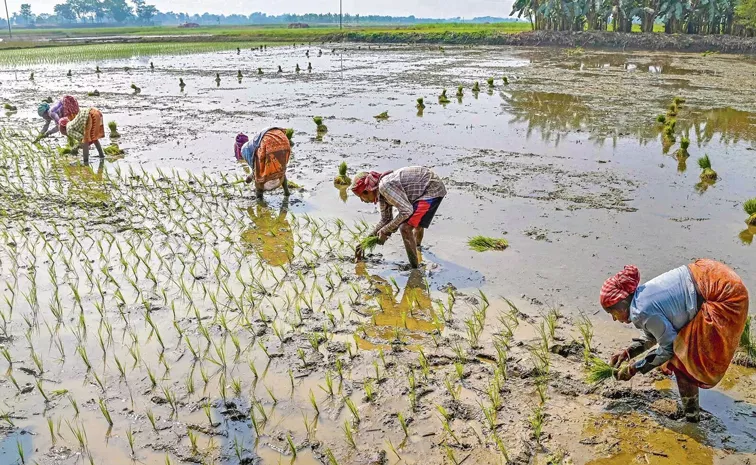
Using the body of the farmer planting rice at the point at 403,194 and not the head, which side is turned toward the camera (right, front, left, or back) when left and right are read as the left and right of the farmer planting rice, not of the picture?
left

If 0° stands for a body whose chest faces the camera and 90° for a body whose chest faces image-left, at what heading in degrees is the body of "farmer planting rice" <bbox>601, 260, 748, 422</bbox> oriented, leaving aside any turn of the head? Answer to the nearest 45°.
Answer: approximately 90°

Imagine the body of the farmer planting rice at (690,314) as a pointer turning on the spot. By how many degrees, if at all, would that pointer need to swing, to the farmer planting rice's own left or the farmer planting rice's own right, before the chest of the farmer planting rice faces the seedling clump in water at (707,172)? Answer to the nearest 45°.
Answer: approximately 90° to the farmer planting rice's own right

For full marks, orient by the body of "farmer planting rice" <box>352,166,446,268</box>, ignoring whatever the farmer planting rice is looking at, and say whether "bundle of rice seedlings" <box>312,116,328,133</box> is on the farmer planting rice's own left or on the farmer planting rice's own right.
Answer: on the farmer planting rice's own right

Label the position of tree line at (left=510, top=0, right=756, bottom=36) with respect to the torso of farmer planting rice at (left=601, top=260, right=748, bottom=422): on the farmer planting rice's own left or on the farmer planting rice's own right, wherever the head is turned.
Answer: on the farmer planting rice's own right

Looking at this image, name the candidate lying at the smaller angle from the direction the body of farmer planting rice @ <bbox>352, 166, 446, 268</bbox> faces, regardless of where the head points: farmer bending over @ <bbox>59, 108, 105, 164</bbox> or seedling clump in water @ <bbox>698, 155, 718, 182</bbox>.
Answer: the farmer bending over

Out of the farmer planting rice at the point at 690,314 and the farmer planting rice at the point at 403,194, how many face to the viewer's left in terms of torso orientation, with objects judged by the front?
2

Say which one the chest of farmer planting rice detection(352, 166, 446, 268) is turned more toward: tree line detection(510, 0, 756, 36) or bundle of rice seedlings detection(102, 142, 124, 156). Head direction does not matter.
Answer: the bundle of rice seedlings

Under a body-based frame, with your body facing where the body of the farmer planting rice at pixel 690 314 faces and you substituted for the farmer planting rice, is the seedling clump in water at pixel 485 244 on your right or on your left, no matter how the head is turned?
on your right

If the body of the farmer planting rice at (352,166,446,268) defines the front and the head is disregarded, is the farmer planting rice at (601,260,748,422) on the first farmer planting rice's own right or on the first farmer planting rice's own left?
on the first farmer planting rice's own left
